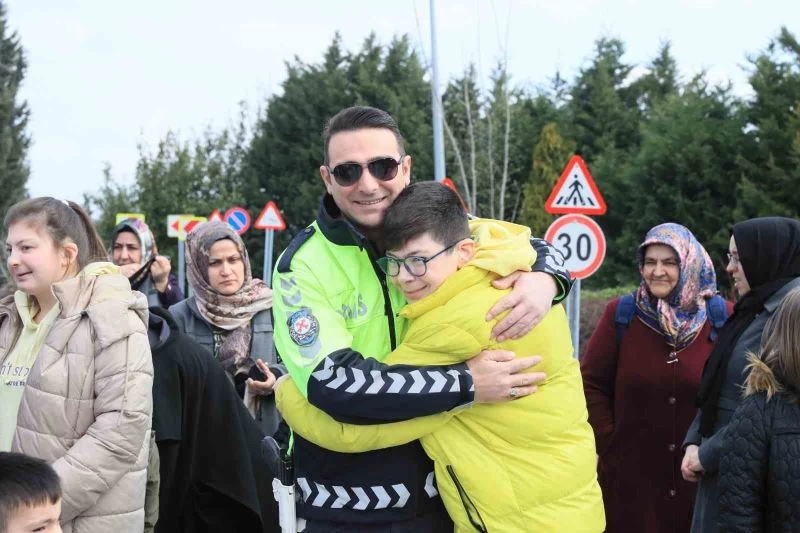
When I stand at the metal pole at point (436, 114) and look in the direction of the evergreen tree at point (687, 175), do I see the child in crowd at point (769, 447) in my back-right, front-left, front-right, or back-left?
back-right

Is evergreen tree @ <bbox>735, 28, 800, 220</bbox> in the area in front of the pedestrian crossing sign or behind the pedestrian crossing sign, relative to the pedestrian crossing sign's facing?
behind

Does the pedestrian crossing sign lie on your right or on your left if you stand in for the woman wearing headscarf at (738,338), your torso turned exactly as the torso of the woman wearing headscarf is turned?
on your right

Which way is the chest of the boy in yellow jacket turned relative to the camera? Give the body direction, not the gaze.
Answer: to the viewer's left

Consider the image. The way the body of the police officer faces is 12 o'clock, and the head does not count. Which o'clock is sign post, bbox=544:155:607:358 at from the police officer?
The sign post is roughly at 8 o'clock from the police officer.
